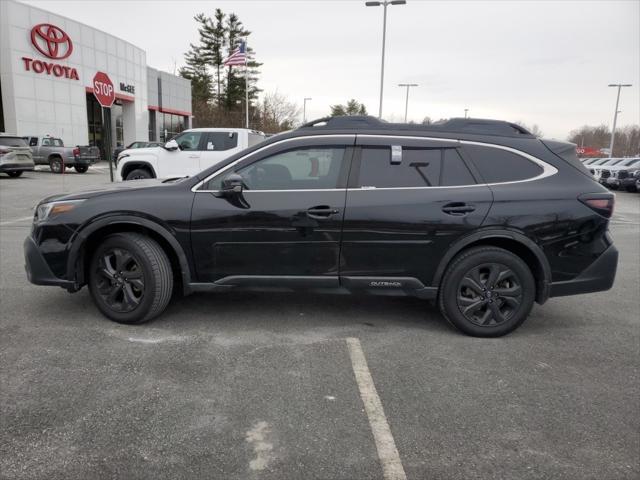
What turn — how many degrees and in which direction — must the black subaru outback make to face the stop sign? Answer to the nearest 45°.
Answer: approximately 45° to its right

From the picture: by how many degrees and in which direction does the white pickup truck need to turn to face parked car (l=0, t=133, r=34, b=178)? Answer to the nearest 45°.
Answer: approximately 45° to its right

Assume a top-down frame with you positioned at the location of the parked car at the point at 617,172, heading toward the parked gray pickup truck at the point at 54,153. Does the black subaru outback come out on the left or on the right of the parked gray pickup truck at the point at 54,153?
left

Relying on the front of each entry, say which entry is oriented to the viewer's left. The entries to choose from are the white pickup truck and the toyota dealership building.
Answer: the white pickup truck

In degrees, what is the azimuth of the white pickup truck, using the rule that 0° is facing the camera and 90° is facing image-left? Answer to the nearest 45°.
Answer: approximately 90°

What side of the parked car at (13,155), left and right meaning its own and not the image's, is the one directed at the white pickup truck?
back

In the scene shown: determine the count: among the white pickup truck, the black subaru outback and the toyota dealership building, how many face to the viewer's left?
2

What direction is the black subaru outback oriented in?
to the viewer's left
